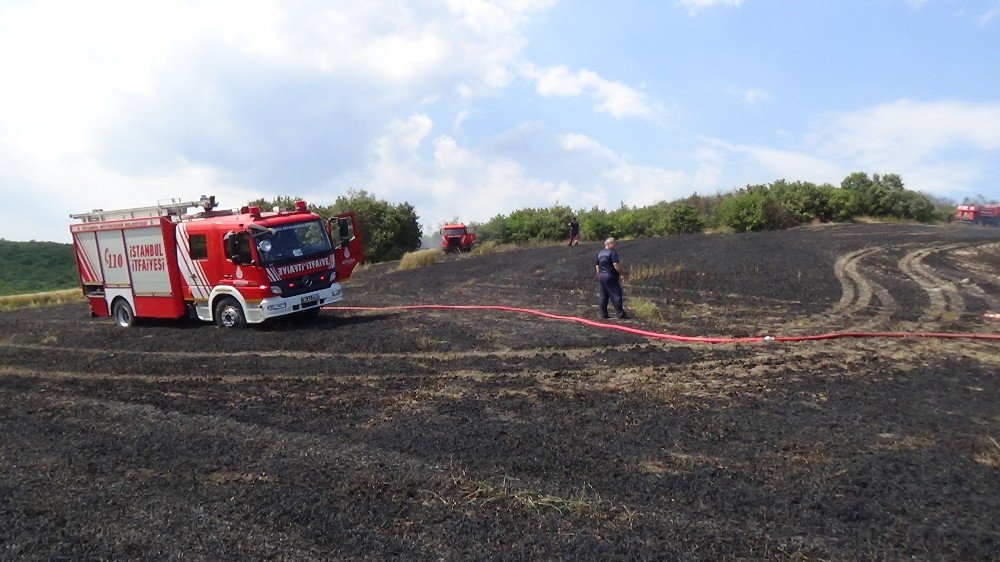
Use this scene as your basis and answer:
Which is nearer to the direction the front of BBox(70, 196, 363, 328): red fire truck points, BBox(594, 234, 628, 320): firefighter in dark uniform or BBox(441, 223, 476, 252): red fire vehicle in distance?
the firefighter in dark uniform

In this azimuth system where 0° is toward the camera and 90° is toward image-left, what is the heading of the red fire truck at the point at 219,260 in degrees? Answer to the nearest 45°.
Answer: approximately 315°

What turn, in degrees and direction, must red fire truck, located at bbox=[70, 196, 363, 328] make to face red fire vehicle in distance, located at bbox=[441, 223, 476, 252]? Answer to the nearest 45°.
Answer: approximately 90° to its left

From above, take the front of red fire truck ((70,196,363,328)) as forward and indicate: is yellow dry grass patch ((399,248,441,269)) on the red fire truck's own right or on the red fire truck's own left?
on the red fire truck's own left

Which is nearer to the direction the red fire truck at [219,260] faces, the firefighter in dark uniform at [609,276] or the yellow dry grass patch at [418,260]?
the firefighter in dark uniform

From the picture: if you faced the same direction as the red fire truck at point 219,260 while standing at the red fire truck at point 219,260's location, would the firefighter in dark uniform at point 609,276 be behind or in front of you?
in front
